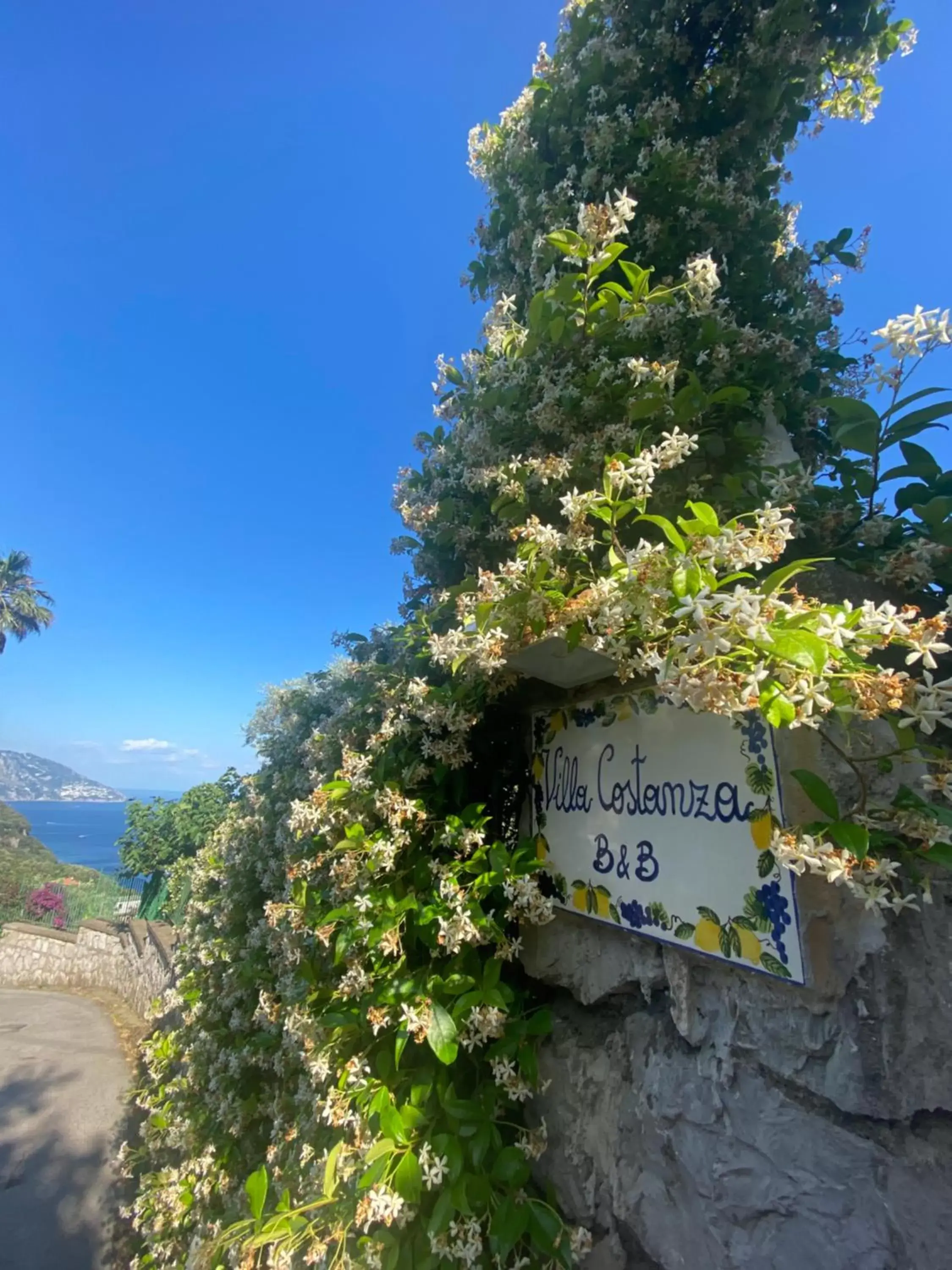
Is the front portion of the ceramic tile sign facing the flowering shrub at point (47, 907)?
no

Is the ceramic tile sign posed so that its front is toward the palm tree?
no

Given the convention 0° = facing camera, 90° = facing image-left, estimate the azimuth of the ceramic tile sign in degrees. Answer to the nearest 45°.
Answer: approximately 45°

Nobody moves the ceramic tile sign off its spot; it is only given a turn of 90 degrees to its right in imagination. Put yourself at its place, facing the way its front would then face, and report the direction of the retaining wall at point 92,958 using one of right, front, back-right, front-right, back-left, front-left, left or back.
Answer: front

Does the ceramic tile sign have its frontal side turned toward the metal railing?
no
